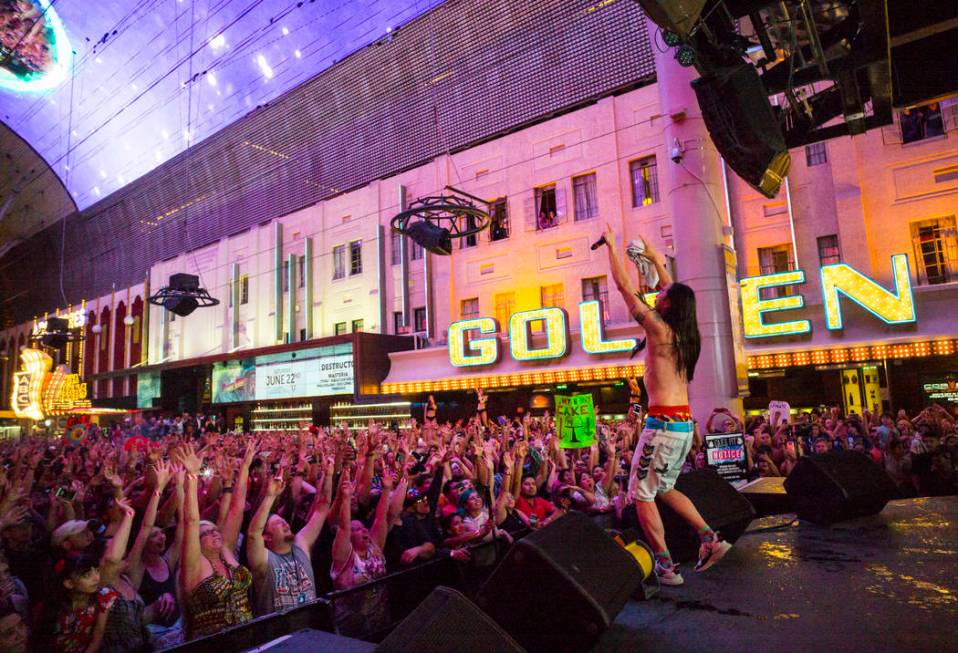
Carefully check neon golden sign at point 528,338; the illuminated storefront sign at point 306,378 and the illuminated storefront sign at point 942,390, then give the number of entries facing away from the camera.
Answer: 0

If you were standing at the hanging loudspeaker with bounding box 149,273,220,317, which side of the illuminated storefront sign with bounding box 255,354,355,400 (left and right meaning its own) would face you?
front

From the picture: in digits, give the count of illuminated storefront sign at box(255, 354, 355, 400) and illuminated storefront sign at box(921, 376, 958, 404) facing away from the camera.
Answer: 0

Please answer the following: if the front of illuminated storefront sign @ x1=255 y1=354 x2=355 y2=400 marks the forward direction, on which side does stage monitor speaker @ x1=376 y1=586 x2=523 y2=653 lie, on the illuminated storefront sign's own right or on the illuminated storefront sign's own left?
on the illuminated storefront sign's own left

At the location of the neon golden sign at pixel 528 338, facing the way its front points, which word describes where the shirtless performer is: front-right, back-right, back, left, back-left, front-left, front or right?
front-left

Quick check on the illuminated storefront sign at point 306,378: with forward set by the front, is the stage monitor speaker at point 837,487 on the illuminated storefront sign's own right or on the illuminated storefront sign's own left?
on the illuminated storefront sign's own left

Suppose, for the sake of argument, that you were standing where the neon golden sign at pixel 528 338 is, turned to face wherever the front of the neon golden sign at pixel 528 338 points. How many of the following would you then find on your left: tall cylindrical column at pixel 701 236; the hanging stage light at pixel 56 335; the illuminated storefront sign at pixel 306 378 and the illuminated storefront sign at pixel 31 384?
1

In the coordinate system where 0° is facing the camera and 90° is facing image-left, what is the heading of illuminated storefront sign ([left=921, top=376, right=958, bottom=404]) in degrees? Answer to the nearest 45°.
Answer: approximately 45°

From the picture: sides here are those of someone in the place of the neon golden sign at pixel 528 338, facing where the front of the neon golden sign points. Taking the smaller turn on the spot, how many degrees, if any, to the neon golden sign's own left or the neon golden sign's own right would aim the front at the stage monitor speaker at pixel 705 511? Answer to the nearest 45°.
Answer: approximately 45° to the neon golden sign's own left

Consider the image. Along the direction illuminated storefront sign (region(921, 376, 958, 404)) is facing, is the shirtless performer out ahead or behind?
ahead

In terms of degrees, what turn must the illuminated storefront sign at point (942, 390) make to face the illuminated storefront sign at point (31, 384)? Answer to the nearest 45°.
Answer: approximately 45° to its right

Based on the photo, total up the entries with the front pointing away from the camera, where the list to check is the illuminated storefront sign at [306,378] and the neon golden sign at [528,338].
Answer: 0

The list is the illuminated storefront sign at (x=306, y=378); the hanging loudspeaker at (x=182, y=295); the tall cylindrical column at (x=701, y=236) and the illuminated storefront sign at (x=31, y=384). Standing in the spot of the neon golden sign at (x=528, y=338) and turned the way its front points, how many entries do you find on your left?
1

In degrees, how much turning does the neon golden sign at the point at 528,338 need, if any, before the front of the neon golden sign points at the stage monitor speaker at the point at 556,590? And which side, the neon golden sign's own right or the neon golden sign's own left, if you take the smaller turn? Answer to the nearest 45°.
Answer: approximately 45° to the neon golden sign's own left

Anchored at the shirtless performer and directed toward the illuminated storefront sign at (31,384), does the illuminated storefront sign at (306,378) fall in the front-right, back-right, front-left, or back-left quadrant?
front-right

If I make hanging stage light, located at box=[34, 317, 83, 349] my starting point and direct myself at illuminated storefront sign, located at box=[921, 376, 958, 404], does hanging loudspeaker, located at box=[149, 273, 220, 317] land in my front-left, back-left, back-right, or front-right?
front-right

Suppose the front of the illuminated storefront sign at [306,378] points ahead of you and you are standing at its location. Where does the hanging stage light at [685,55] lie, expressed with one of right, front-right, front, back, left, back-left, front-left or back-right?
front-left

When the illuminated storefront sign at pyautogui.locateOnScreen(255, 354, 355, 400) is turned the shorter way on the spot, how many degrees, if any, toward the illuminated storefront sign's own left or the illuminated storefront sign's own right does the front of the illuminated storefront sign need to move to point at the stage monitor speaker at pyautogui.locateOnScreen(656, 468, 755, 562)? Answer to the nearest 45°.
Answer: approximately 45° to the illuminated storefront sign's own left

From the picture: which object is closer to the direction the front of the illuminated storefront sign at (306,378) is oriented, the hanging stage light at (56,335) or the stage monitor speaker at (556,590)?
the stage monitor speaker

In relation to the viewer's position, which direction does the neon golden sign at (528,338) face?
facing the viewer and to the left of the viewer

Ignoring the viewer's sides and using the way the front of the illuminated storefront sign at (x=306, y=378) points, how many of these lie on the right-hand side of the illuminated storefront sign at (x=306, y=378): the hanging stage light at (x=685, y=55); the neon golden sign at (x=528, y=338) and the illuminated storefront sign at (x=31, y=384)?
1
